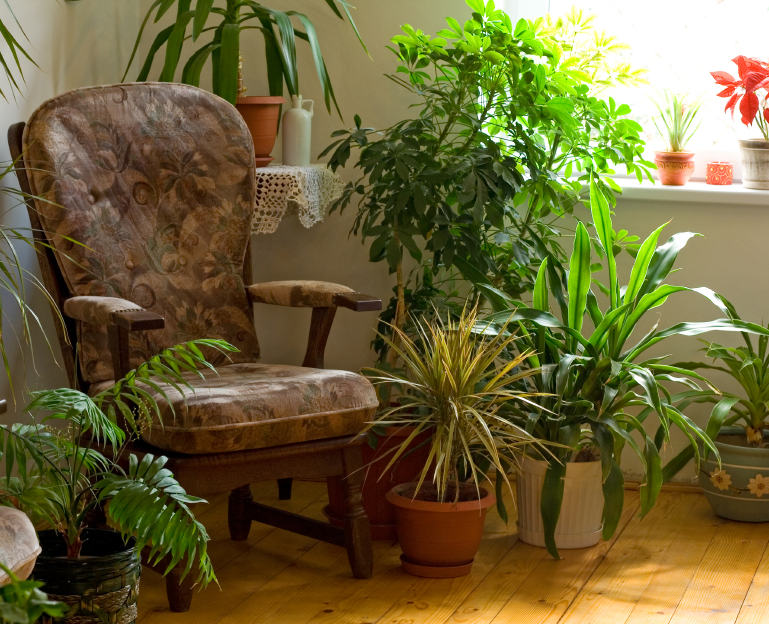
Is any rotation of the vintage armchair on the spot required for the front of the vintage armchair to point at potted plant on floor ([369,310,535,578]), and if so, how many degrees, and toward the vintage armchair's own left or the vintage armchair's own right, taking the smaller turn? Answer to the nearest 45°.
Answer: approximately 45° to the vintage armchair's own left

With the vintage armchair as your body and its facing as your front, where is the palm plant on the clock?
The palm plant is roughly at 2 o'clock from the vintage armchair.

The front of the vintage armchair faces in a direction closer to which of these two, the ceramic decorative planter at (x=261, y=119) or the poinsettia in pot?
the poinsettia in pot

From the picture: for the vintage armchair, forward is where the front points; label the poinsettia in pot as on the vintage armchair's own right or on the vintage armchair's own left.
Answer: on the vintage armchair's own left

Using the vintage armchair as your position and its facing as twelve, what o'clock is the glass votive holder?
The glass votive holder is roughly at 10 o'clock from the vintage armchair.

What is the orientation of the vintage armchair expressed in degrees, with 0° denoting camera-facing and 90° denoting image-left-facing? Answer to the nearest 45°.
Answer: approximately 315°

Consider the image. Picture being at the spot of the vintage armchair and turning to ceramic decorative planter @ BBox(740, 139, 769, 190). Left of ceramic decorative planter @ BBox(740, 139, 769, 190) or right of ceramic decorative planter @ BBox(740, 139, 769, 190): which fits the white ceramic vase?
left

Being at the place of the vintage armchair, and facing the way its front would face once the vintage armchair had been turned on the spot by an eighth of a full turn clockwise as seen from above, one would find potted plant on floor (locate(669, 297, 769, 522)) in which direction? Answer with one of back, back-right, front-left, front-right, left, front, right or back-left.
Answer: left

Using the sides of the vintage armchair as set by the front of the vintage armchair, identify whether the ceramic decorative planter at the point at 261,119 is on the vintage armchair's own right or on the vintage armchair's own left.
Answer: on the vintage armchair's own left

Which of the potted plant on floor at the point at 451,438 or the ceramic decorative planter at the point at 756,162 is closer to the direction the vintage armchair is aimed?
the potted plant on floor

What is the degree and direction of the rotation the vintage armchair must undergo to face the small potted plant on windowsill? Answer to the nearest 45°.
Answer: approximately 45° to its left
